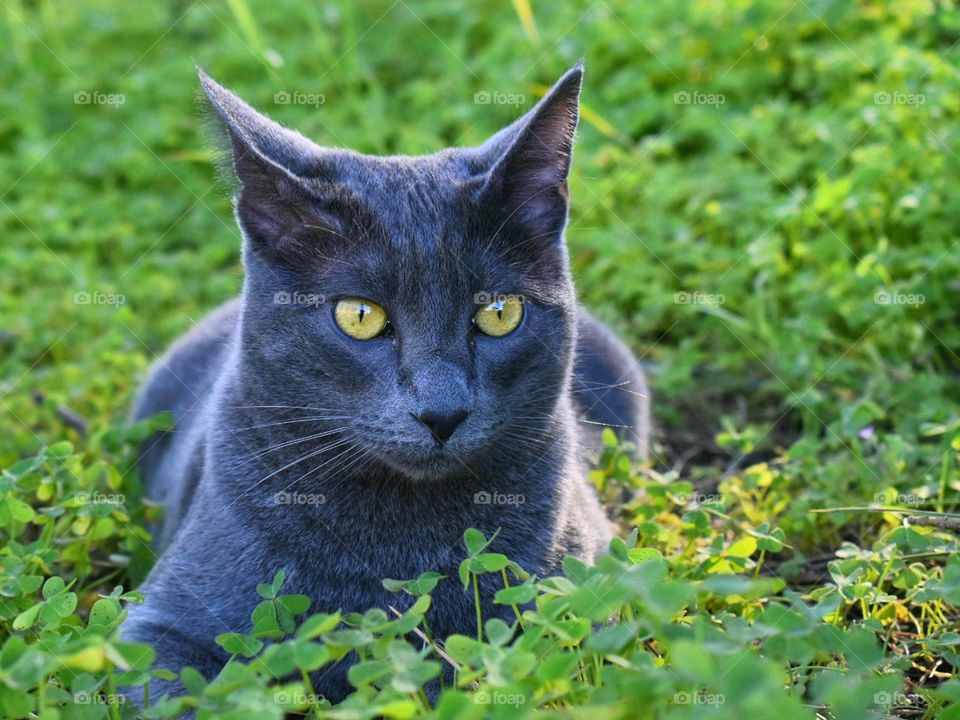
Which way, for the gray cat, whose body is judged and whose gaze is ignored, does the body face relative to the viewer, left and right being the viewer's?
facing the viewer
